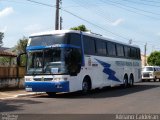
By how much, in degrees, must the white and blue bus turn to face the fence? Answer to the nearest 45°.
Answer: approximately 90° to its right

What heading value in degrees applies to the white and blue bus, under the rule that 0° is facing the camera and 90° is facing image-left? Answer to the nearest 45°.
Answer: approximately 45°
